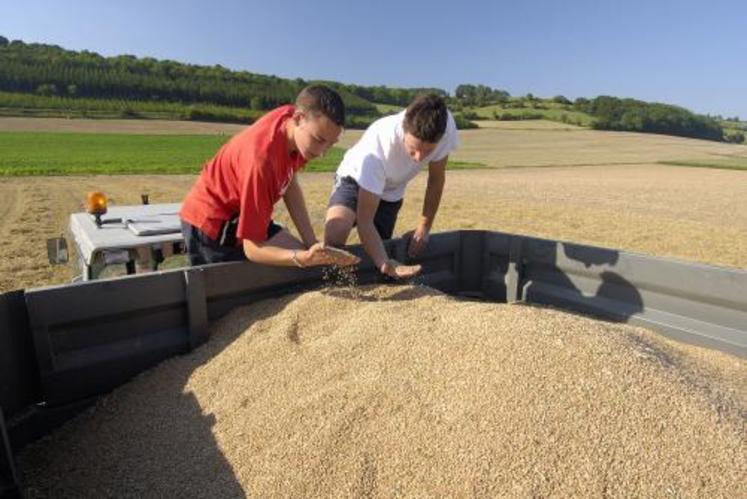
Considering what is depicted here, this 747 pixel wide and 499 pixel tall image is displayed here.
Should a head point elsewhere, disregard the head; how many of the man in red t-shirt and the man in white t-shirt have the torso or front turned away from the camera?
0

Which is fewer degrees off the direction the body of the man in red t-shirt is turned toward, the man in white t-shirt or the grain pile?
the grain pile

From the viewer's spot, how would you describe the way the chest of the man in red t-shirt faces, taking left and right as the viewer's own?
facing the viewer and to the right of the viewer

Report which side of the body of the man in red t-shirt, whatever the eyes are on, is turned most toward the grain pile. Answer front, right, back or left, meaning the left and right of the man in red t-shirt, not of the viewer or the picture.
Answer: front
